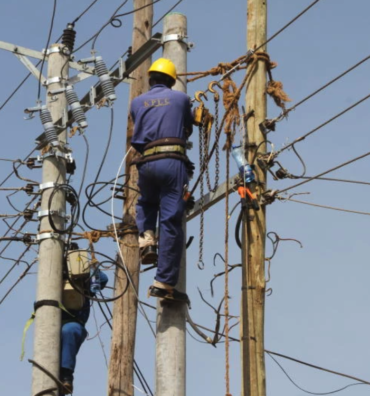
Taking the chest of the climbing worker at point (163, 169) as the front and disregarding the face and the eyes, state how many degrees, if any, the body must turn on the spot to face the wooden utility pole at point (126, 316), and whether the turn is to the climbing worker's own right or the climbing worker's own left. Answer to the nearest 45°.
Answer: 0° — they already face it

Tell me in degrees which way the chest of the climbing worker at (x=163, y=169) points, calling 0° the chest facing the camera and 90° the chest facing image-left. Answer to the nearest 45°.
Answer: approximately 180°

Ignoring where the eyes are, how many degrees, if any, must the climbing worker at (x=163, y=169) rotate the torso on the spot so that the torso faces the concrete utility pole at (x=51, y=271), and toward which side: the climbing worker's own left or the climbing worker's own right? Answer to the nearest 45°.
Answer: approximately 45° to the climbing worker's own left

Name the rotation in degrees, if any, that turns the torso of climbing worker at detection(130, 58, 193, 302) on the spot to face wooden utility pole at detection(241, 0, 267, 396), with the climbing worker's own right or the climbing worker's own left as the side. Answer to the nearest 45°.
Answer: approximately 45° to the climbing worker's own right

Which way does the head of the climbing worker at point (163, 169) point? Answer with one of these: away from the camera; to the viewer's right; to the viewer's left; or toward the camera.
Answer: away from the camera
